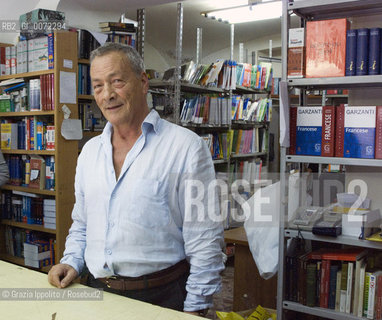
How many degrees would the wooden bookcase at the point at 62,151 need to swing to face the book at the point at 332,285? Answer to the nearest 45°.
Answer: approximately 90° to its left

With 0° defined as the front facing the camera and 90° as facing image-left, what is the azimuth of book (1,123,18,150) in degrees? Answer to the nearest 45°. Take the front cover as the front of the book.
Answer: approximately 0°

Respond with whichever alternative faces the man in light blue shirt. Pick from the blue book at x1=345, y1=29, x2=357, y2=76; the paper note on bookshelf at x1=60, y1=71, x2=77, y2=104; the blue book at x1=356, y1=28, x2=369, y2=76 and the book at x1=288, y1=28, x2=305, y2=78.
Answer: the paper note on bookshelf

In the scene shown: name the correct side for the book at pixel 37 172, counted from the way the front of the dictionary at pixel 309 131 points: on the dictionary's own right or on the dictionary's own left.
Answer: on the dictionary's own right

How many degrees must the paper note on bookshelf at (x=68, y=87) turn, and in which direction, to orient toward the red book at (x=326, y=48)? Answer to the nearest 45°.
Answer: approximately 45° to its left
